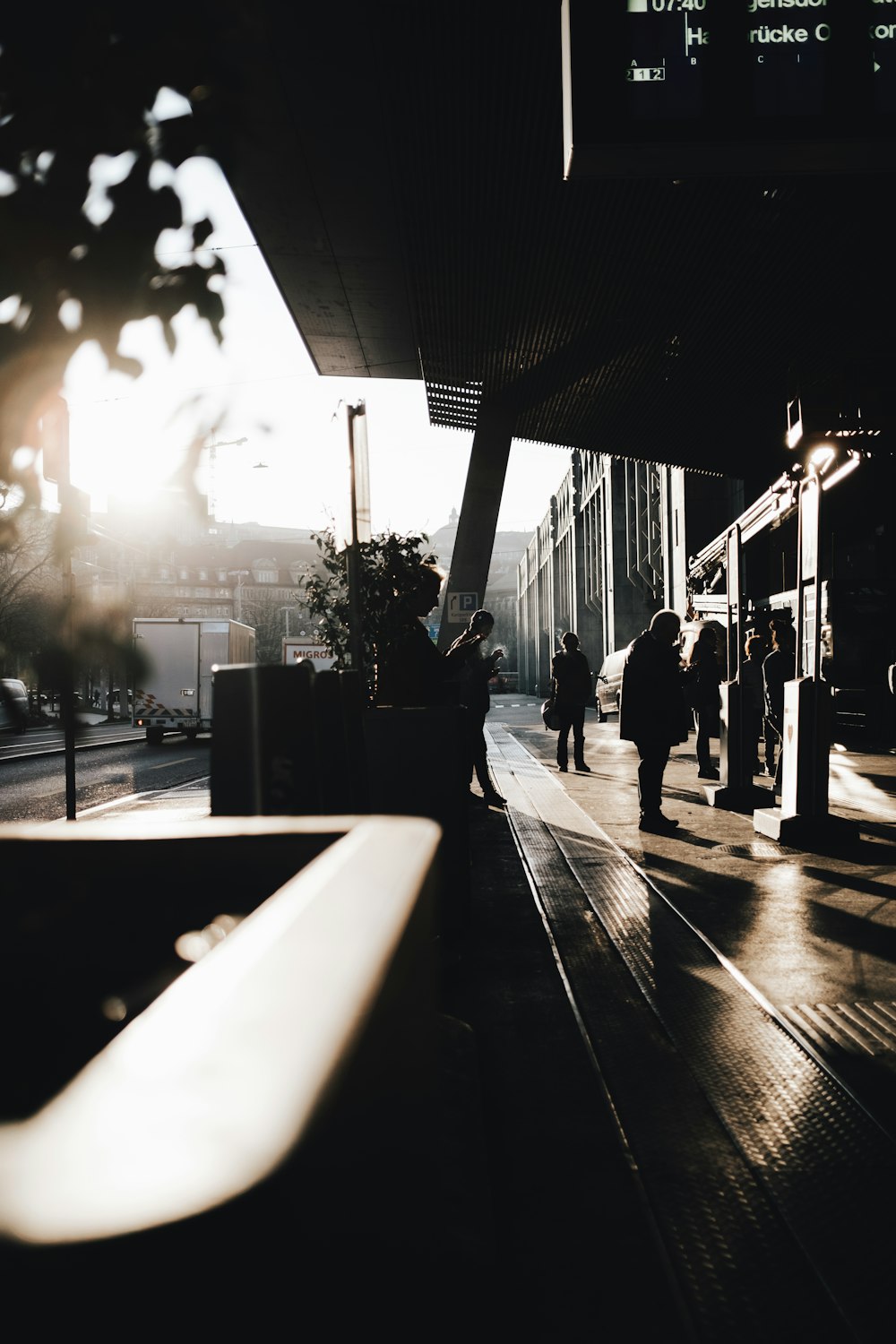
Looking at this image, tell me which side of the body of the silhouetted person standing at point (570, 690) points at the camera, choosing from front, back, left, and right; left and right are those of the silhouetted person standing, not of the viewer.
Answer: front

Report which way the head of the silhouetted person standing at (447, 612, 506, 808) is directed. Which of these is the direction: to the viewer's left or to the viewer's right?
to the viewer's right

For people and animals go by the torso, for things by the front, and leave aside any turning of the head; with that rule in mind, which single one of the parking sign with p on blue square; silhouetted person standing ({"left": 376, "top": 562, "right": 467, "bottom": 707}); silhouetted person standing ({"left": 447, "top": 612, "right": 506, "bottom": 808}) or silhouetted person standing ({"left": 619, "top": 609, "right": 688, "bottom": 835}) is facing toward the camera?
the parking sign with p on blue square

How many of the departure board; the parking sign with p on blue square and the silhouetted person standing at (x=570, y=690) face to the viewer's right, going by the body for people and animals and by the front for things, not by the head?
0

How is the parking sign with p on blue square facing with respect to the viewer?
toward the camera

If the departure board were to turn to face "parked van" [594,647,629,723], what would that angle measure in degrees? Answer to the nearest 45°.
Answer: approximately 180°

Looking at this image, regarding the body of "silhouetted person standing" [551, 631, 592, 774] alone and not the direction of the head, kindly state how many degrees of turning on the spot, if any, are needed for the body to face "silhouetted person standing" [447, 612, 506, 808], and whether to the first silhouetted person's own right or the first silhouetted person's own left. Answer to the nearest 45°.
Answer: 0° — they already face them

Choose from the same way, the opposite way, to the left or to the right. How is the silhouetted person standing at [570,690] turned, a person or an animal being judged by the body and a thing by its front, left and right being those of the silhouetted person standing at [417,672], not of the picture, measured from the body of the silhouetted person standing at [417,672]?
to the right

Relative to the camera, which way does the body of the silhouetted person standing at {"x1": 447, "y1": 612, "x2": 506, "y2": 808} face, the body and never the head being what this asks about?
to the viewer's right

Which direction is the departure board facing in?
toward the camera

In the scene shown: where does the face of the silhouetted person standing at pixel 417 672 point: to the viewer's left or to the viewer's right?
to the viewer's right

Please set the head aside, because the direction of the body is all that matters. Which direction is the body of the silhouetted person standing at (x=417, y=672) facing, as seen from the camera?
to the viewer's right
